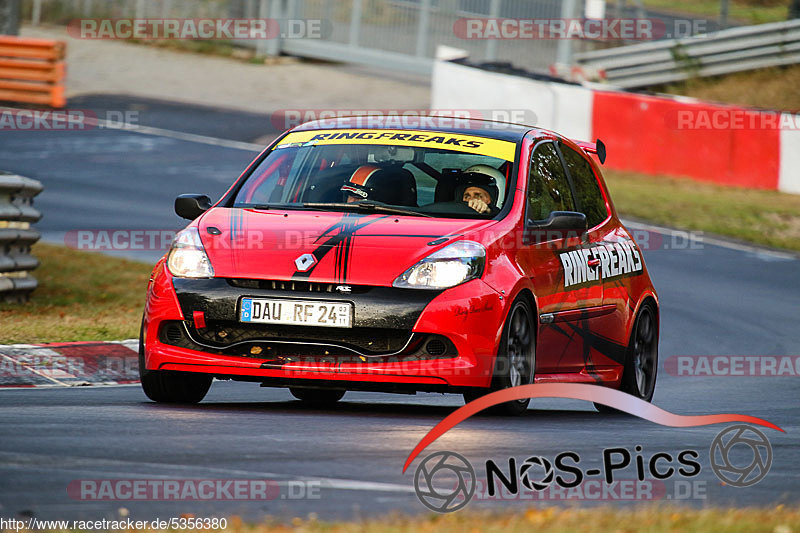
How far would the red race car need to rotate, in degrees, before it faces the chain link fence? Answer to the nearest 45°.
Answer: approximately 135° to its right

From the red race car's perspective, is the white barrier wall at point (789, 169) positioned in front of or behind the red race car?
behind

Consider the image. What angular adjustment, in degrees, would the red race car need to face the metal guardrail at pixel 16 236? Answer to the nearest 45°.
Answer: approximately 90° to its right

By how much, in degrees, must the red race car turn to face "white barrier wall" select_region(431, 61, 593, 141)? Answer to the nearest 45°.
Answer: approximately 135° to its right

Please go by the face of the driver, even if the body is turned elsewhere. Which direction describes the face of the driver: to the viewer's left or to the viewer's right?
to the viewer's left

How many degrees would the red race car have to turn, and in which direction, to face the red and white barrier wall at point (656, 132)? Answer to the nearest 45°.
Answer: approximately 135° to its right

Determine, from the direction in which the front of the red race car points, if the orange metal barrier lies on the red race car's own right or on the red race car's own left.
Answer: on the red race car's own right

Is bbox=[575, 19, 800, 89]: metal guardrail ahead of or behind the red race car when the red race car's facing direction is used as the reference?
behind

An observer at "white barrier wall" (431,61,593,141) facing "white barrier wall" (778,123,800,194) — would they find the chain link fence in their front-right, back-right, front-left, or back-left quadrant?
back-left

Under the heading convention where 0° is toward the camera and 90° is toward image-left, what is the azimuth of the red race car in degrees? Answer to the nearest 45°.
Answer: approximately 45°
